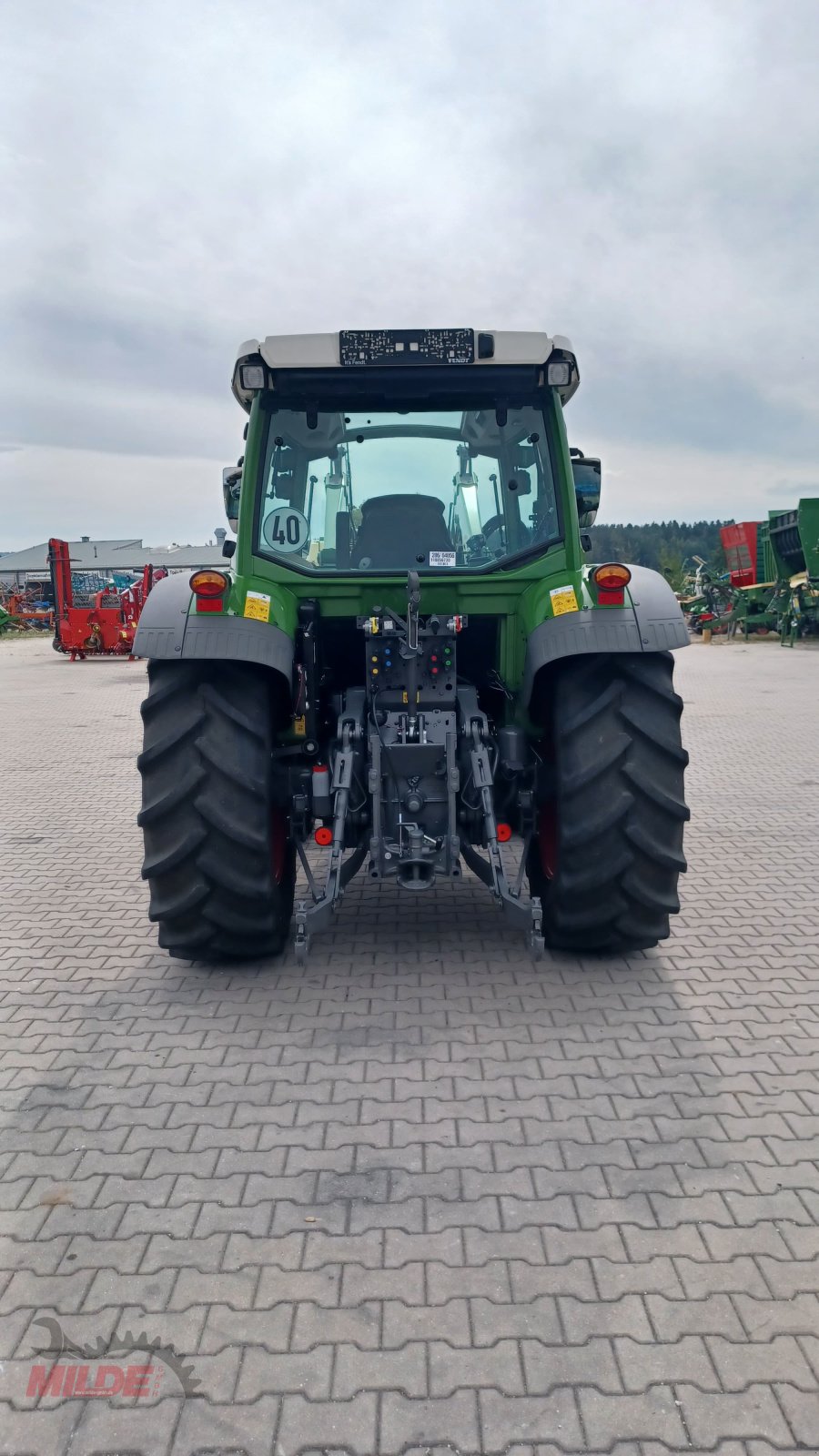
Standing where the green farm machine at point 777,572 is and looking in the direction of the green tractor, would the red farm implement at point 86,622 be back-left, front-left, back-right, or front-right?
front-right

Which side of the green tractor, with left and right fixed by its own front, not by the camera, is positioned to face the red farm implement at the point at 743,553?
front

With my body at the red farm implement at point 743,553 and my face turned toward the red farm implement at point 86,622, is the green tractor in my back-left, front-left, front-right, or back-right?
front-left

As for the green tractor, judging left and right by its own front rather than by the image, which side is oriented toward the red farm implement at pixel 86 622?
front

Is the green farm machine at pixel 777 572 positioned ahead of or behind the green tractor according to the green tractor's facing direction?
ahead

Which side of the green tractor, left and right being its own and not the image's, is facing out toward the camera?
back
